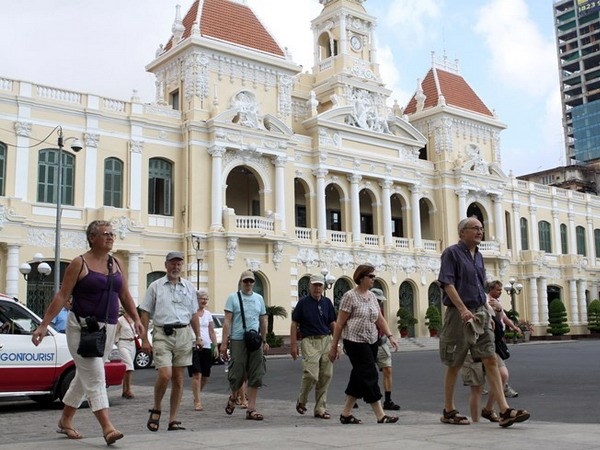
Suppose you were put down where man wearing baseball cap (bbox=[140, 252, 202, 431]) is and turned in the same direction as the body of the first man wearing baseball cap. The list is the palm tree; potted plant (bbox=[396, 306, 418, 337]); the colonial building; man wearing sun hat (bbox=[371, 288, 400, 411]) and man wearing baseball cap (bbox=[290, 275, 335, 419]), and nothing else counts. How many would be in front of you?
0

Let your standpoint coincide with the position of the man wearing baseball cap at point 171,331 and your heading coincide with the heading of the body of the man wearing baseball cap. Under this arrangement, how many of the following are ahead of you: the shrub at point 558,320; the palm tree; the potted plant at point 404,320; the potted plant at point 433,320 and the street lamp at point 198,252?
0

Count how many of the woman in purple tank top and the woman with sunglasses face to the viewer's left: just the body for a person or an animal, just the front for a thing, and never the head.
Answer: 0

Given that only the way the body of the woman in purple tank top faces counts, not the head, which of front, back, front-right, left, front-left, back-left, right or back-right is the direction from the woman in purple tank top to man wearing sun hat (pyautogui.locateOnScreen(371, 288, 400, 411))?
left

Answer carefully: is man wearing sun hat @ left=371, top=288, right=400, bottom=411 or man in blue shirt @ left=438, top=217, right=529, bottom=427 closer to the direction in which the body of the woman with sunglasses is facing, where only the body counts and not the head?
the man in blue shirt

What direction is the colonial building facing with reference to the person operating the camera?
facing the viewer and to the right of the viewer

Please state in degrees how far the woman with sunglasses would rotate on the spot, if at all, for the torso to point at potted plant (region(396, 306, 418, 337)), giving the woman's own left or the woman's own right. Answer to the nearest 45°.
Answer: approximately 135° to the woman's own left

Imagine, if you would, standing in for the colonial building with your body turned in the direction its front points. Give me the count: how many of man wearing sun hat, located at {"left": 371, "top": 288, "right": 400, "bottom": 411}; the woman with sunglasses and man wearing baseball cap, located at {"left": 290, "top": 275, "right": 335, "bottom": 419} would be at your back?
0

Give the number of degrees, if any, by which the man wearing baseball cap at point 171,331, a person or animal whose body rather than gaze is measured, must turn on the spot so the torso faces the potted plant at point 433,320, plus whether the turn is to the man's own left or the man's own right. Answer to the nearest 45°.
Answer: approximately 135° to the man's own left

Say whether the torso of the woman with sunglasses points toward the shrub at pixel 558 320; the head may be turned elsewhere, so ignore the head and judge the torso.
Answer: no

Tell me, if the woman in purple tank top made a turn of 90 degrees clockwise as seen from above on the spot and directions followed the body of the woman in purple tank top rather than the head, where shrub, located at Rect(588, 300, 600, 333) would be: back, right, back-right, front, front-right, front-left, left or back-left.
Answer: back

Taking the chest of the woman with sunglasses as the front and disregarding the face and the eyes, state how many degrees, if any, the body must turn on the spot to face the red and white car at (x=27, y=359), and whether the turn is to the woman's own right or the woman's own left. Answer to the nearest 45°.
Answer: approximately 135° to the woman's own right

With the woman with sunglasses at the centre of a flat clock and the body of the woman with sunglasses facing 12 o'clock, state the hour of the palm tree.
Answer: The palm tree is roughly at 7 o'clock from the woman with sunglasses.

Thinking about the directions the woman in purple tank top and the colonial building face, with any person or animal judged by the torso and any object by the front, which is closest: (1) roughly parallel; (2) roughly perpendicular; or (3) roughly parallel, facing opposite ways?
roughly parallel

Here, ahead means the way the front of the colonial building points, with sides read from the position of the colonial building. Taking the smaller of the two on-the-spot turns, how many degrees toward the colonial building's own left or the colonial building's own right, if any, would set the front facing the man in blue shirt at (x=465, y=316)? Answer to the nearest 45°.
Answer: approximately 45° to the colonial building's own right

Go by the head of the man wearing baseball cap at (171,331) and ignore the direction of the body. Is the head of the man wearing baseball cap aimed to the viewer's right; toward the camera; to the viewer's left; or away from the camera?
toward the camera

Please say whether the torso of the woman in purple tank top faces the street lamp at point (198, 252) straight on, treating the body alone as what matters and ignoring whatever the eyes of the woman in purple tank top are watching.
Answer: no

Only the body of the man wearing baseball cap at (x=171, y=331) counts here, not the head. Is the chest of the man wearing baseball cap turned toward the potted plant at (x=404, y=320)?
no

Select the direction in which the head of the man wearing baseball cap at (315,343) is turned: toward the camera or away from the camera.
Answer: toward the camera

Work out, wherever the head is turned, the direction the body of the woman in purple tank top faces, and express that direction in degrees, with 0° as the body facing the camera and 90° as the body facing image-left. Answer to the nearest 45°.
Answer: approximately 315°

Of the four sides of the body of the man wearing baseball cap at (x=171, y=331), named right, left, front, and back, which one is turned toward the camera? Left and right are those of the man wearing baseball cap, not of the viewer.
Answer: front
